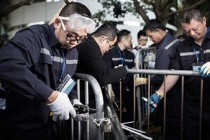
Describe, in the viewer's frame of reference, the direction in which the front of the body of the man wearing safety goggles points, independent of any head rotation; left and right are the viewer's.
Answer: facing the viewer and to the right of the viewer

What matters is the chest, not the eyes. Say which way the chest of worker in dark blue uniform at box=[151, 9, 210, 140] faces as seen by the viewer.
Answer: toward the camera

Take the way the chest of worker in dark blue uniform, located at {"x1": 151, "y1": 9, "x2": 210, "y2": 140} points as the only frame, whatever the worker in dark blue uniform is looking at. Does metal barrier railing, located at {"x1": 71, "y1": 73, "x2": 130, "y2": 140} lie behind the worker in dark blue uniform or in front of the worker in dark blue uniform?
in front

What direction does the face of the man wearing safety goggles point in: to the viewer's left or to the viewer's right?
to the viewer's right

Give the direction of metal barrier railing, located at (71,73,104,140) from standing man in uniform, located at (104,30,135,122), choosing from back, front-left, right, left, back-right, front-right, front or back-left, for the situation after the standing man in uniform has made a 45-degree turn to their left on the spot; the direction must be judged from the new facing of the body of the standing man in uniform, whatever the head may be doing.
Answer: right

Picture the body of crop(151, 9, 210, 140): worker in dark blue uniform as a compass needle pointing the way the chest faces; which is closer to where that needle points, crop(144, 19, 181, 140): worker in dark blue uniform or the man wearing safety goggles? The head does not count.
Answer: the man wearing safety goggles

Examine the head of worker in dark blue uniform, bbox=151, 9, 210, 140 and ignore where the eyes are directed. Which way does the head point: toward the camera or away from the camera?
toward the camera

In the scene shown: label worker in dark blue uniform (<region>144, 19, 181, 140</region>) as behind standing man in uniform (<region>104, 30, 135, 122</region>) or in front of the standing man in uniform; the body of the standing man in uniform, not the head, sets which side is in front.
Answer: in front
